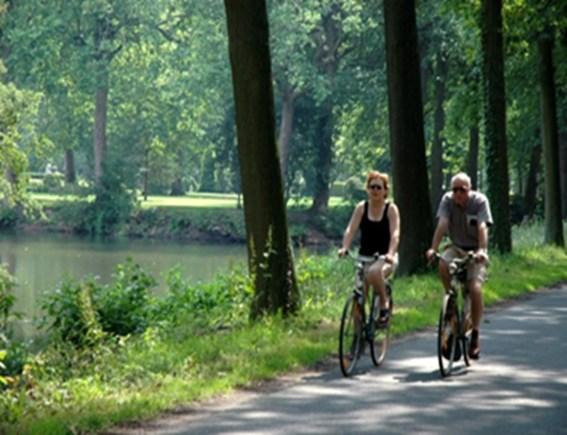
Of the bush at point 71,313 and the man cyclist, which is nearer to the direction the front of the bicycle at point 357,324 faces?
the bush

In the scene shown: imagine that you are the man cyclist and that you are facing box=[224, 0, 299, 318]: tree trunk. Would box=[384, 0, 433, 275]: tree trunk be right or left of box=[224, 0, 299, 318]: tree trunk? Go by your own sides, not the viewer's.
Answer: right

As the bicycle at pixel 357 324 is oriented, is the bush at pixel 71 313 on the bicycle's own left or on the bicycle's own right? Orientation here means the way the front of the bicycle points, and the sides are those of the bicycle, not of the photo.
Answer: on the bicycle's own right

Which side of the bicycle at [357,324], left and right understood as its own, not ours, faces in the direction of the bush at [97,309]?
right

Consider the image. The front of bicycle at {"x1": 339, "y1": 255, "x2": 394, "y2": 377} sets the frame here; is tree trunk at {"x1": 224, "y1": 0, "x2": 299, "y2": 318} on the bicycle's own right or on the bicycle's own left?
on the bicycle's own right

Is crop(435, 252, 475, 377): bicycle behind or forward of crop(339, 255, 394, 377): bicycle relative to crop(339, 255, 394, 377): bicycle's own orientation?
behind

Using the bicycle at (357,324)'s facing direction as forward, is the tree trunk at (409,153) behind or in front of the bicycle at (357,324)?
behind

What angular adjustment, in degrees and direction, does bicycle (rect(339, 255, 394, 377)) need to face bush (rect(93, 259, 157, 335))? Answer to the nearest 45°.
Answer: approximately 90° to its right
